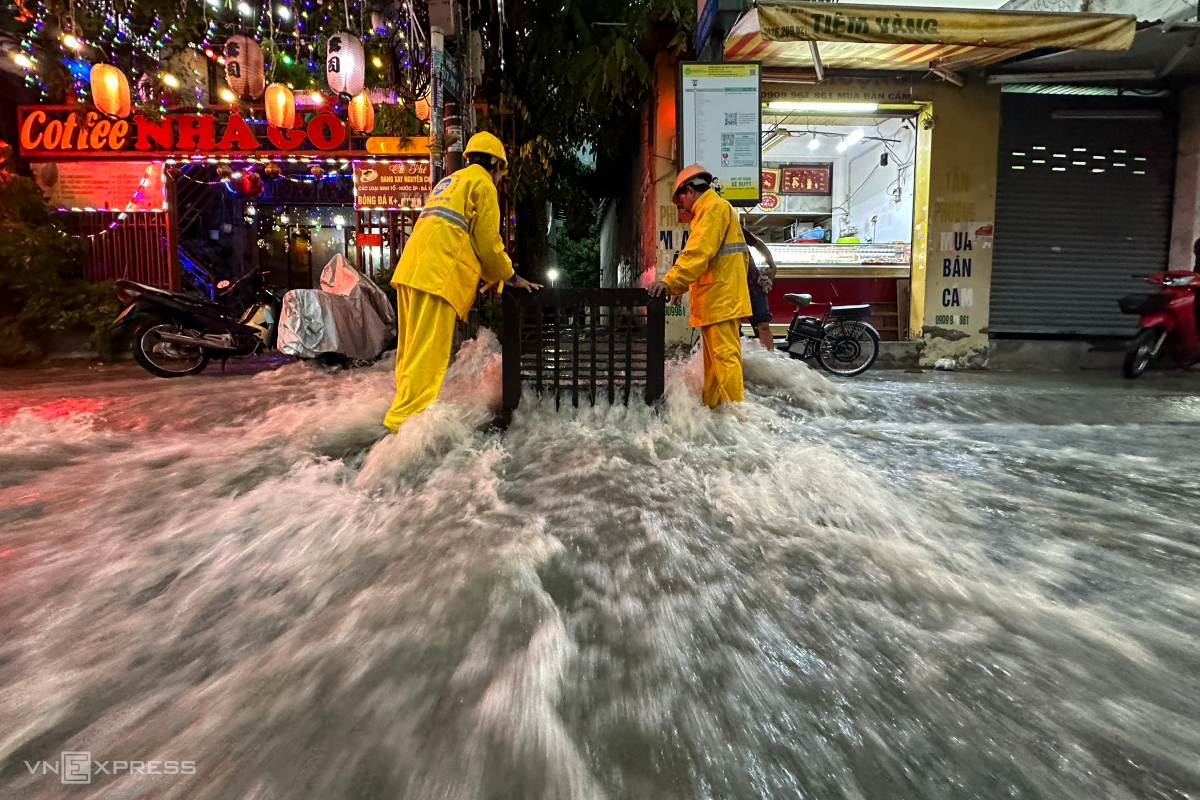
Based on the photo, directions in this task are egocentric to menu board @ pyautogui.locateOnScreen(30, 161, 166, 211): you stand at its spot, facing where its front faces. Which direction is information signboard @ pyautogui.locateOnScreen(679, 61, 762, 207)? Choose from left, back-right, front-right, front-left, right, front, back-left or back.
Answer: front-left

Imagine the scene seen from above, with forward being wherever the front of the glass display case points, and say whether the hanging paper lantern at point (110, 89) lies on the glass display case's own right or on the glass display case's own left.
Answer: on the glass display case's own right

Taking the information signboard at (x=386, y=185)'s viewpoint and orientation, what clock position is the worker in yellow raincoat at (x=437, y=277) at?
The worker in yellow raincoat is roughly at 12 o'clock from the information signboard.

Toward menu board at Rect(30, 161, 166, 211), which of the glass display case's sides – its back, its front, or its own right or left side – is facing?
right

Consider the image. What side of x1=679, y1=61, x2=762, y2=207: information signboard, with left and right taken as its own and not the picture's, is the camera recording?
front

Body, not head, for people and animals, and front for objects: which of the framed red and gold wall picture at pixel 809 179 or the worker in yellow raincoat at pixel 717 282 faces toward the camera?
the framed red and gold wall picture

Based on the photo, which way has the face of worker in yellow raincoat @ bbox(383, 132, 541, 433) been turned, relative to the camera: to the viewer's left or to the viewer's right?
to the viewer's right

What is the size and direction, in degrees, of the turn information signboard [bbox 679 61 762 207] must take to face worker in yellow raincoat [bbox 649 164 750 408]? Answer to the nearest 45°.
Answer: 0° — it already faces them

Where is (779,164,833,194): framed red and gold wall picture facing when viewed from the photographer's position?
facing the viewer

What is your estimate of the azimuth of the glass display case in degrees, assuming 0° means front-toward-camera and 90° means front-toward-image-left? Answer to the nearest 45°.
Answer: approximately 0°

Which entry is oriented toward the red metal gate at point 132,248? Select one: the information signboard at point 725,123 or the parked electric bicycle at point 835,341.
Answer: the parked electric bicycle

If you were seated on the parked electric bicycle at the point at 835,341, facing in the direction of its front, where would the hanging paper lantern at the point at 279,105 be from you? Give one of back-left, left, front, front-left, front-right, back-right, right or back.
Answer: front

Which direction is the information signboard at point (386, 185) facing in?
toward the camera
